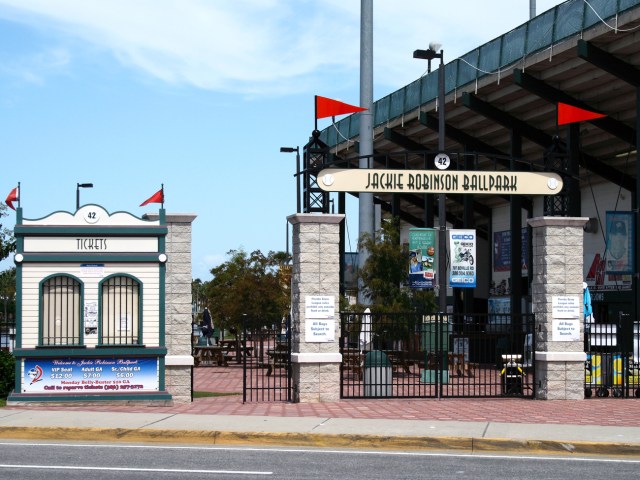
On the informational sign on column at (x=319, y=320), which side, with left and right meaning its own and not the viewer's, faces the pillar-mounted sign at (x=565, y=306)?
left

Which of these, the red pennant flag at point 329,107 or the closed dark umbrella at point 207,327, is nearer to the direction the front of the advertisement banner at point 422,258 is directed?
the red pennant flag

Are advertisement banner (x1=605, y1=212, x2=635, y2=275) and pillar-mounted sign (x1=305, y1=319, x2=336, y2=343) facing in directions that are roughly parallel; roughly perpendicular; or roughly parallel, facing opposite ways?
roughly parallel

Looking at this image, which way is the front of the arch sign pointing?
toward the camera

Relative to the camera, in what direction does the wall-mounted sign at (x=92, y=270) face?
facing the viewer

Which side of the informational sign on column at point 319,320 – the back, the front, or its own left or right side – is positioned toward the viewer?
front

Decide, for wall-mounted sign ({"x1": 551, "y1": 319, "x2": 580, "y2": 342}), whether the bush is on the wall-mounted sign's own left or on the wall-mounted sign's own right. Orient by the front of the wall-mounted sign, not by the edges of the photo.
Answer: on the wall-mounted sign's own right

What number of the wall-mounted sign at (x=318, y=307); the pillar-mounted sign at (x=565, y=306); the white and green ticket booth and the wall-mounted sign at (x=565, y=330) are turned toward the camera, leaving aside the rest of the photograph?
4

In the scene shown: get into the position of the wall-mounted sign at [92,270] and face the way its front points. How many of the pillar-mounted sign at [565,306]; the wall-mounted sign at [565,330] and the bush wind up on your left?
2

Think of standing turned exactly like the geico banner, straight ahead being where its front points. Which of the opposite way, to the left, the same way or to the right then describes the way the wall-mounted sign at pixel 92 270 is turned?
the same way

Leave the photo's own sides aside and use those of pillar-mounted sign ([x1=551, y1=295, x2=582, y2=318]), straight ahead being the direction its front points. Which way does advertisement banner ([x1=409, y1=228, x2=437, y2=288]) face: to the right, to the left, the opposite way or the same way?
the same way

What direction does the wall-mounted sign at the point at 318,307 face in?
toward the camera

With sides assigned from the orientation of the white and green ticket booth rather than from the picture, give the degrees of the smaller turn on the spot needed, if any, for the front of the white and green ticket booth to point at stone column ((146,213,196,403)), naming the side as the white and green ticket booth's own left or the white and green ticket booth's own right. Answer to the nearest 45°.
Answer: approximately 90° to the white and green ticket booth's own left

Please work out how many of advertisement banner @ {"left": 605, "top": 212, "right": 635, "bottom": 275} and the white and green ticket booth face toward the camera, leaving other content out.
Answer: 2

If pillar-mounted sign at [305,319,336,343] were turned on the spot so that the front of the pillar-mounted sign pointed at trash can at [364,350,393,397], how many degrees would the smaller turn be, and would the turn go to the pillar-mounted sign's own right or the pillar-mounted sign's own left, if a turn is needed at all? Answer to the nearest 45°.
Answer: approximately 135° to the pillar-mounted sign's own left

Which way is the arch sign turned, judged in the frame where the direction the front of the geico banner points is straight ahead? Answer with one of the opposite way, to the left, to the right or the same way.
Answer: the same way

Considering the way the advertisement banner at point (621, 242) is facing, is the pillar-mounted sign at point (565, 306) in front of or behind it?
in front
